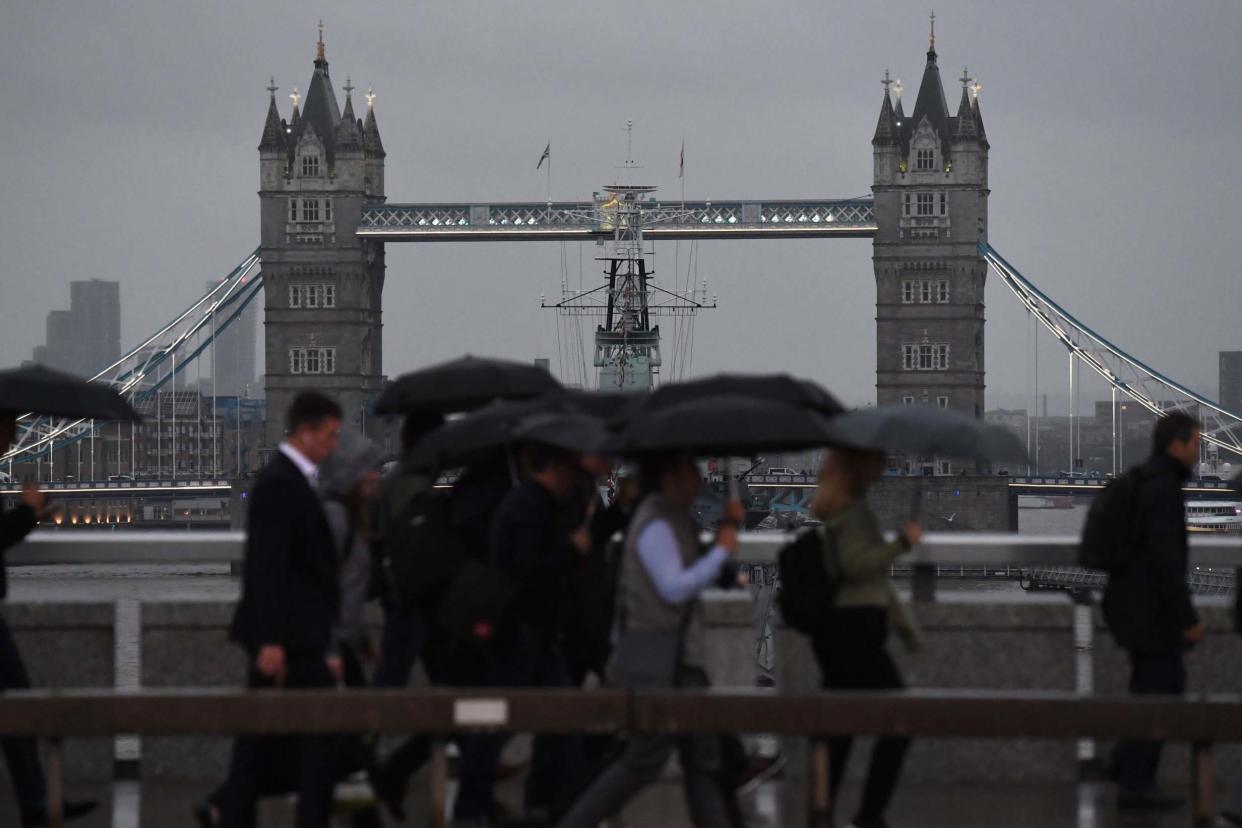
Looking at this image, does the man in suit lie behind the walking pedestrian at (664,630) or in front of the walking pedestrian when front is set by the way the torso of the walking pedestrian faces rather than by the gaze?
behind

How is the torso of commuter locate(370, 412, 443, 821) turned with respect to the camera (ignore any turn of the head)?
to the viewer's right

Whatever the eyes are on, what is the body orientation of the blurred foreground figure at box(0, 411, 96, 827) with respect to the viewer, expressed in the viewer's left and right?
facing to the right of the viewer

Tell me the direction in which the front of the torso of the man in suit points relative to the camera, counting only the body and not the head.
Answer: to the viewer's right

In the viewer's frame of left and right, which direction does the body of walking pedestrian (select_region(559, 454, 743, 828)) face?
facing to the right of the viewer

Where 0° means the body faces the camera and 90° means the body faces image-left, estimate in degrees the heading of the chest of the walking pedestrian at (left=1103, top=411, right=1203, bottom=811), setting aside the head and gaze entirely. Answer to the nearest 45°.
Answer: approximately 270°

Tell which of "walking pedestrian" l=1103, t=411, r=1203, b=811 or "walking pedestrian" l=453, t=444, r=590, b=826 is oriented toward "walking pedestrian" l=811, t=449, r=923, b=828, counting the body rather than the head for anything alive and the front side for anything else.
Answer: "walking pedestrian" l=453, t=444, r=590, b=826

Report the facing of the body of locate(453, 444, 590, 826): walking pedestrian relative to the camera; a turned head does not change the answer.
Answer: to the viewer's right

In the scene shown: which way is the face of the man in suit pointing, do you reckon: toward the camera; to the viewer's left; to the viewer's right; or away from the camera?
to the viewer's right
